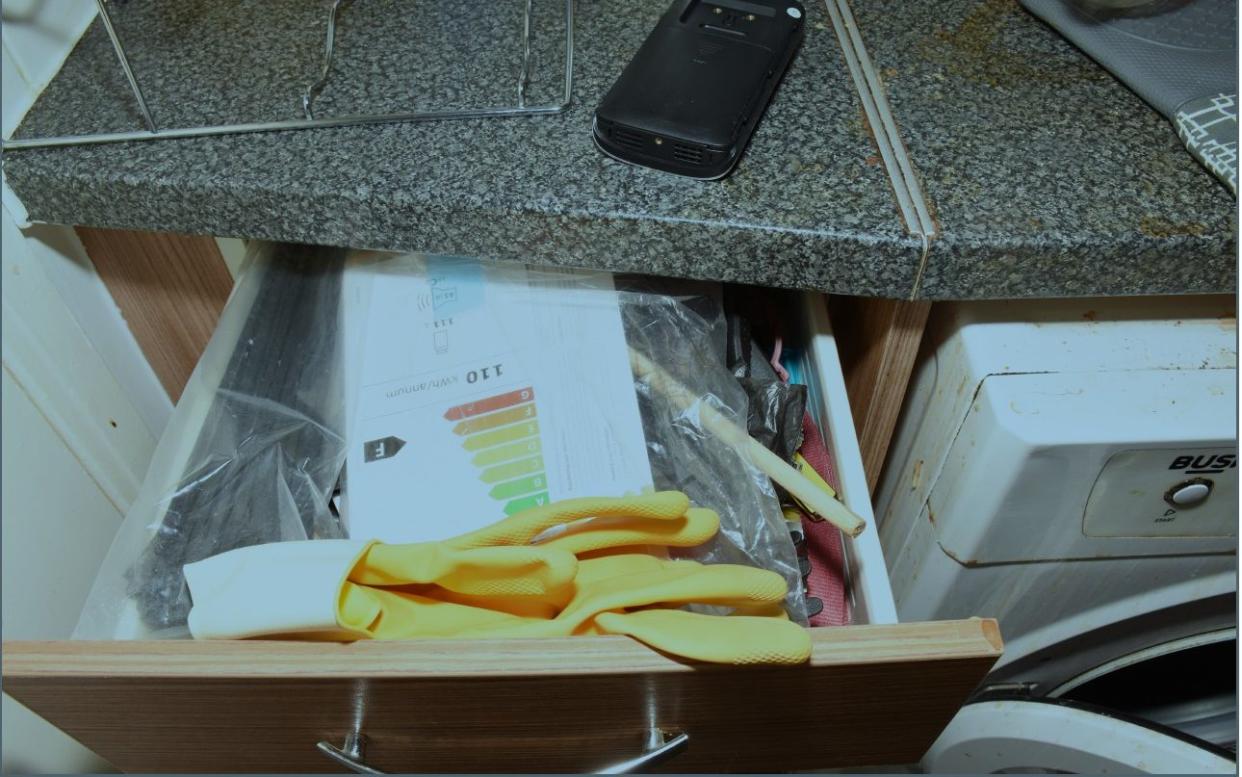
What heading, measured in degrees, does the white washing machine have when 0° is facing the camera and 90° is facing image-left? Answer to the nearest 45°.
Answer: approximately 0°
